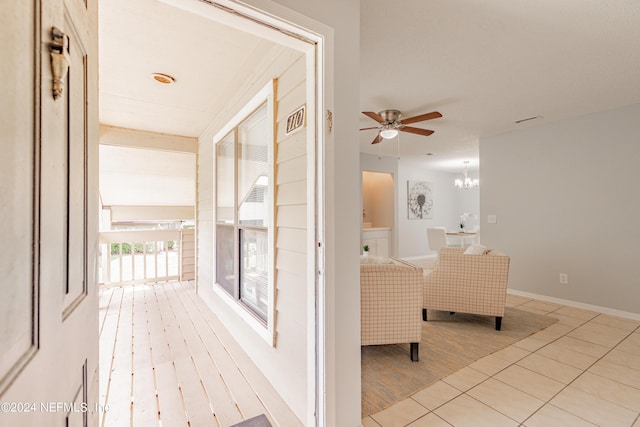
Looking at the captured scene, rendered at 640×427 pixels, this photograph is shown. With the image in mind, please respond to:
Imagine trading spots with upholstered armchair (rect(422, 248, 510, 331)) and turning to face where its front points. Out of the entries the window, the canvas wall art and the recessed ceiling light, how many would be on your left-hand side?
2

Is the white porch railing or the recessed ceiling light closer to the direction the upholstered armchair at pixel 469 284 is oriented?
the white porch railing

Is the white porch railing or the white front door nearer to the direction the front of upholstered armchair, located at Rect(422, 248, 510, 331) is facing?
the white porch railing

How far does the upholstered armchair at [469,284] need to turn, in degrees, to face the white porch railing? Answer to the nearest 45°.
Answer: approximately 45° to its left

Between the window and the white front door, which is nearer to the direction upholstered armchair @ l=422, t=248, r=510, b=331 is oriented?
the window

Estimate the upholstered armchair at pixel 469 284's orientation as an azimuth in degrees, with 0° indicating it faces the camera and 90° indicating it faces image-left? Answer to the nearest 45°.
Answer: approximately 135°

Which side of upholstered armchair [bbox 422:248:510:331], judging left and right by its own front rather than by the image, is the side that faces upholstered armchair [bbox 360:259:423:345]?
left

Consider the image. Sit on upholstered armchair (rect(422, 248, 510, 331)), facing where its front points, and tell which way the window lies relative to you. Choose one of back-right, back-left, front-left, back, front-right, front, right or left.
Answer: left

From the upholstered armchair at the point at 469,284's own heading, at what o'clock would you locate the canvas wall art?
The canvas wall art is roughly at 1 o'clock from the upholstered armchair.

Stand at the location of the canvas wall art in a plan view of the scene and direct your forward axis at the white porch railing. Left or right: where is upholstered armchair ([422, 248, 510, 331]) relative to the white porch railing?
left

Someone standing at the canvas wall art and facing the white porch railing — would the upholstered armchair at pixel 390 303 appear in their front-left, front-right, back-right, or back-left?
front-left

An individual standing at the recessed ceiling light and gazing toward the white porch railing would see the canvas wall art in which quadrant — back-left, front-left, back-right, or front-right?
front-right

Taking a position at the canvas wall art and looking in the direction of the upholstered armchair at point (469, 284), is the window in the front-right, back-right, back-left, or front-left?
front-right

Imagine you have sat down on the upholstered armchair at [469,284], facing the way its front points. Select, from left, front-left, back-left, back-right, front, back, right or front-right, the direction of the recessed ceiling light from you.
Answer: left
